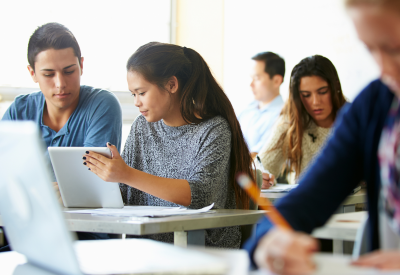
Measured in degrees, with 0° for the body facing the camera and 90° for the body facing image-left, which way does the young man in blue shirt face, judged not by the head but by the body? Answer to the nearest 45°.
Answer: approximately 0°

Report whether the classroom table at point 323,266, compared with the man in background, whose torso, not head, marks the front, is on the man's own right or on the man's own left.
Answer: on the man's own left

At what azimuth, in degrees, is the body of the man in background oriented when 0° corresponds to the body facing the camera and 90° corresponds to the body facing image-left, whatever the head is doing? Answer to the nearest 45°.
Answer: approximately 45°

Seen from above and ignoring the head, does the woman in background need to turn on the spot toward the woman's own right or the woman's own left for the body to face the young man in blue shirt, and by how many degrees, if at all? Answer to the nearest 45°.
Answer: approximately 45° to the woman's own right

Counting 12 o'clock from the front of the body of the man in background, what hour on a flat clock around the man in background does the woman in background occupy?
The woman in background is roughly at 10 o'clock from the man in background.

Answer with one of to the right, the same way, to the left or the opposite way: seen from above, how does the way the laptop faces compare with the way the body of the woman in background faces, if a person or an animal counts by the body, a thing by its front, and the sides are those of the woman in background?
the opposite way

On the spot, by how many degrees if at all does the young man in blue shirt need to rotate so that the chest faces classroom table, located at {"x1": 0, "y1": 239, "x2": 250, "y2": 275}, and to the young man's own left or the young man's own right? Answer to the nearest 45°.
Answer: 0° — they already face it

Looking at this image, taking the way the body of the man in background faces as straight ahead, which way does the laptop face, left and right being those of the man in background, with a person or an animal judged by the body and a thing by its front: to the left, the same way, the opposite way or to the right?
the opposite way

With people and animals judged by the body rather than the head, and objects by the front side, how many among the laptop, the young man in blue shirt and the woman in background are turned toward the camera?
2
